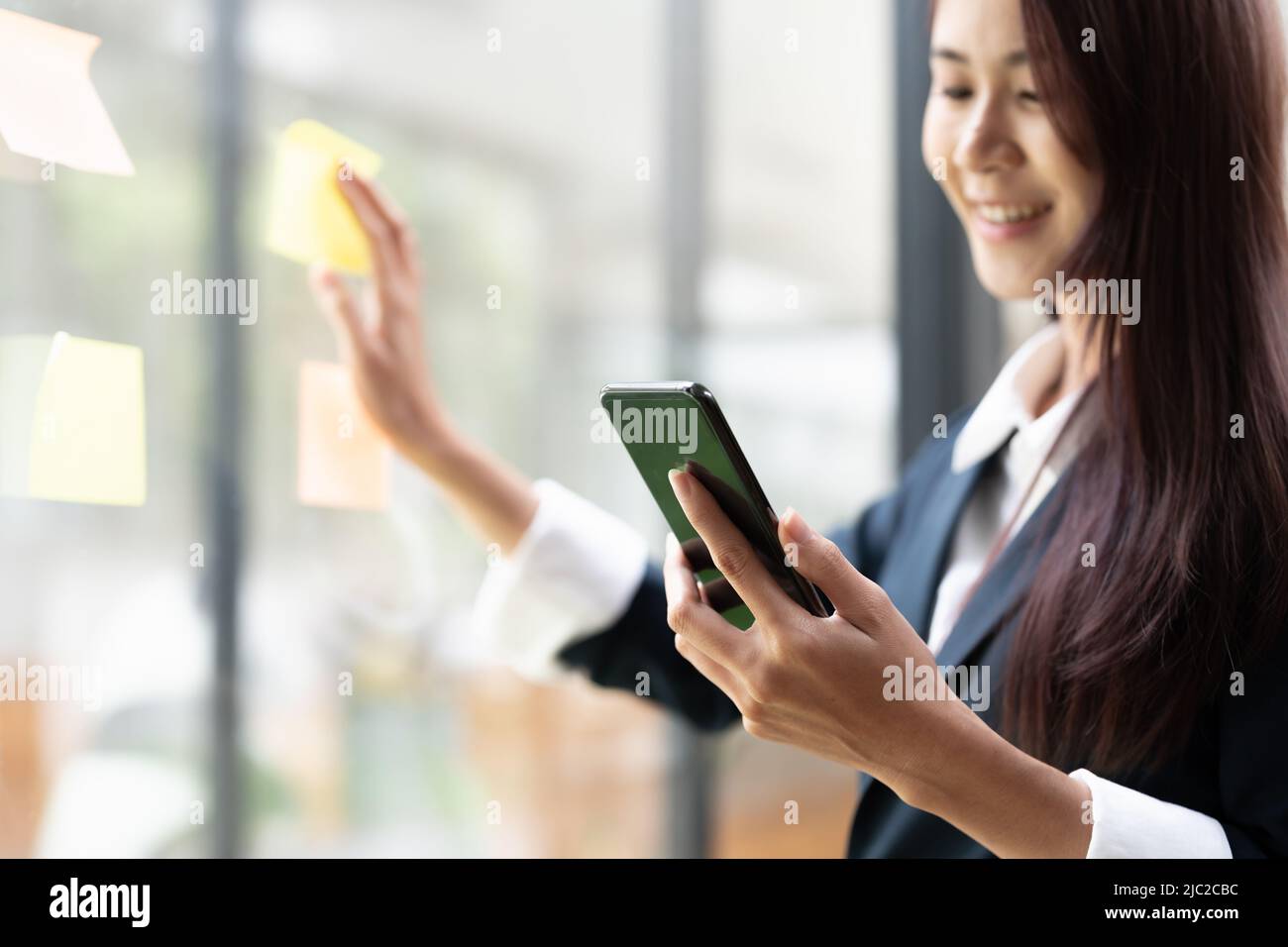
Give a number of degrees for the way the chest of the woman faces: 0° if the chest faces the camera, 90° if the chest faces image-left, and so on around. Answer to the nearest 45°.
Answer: approximately 45°
